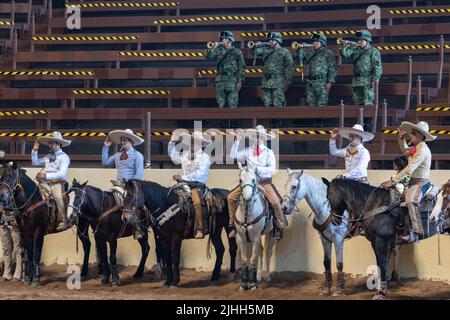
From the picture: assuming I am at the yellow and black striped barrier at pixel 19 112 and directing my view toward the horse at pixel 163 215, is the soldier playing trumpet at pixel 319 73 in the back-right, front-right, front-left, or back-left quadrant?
front-left

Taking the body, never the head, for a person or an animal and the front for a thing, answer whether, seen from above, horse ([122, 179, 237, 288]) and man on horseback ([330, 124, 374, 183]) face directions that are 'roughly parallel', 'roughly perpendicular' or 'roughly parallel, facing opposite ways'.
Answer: roughly parallel

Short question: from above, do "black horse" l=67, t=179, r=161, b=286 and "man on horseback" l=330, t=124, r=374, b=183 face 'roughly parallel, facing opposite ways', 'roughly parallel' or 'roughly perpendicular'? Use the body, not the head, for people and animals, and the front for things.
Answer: roughly parallel

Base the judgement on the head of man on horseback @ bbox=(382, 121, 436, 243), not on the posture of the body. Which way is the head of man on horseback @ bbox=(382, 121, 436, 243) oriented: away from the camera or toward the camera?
toward the camera

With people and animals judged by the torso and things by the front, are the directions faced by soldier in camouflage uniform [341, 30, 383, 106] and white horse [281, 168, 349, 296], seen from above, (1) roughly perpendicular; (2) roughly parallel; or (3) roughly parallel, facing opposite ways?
roughly parallel

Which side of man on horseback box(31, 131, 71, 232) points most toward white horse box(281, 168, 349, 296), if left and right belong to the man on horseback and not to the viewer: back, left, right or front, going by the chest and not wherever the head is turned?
left

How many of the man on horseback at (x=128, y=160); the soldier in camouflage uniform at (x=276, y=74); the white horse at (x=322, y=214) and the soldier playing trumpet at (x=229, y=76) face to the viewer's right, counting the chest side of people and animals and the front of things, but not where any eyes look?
0

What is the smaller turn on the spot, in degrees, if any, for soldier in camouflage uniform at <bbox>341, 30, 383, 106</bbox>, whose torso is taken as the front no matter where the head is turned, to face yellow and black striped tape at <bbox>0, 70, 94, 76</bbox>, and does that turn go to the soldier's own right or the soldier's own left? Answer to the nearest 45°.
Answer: approximately 45° to the soldier's own right

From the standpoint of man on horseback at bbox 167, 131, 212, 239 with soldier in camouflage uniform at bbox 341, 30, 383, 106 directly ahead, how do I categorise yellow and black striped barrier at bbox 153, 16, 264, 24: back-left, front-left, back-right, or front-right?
front-left

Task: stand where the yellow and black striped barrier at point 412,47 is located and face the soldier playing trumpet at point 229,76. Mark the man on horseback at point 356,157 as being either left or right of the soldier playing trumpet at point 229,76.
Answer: left

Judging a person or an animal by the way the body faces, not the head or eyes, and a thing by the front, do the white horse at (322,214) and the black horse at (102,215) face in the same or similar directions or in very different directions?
same or similar directions

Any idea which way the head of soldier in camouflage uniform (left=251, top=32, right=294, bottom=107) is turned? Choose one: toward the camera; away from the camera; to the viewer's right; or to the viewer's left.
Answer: to the viewer's left

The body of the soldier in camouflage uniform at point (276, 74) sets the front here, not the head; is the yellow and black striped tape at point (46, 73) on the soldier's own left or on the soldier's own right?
on the soldier's own right

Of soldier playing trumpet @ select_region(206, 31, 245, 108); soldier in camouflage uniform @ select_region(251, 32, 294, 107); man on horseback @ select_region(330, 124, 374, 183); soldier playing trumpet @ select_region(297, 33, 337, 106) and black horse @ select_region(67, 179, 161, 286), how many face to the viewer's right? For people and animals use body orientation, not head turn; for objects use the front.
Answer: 0

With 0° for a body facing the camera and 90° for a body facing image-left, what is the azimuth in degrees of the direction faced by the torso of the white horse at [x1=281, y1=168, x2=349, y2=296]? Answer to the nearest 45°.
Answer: approximately 45°

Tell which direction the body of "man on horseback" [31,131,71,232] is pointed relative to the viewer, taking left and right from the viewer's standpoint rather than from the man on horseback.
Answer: facing the viewer and to the left of the viewer

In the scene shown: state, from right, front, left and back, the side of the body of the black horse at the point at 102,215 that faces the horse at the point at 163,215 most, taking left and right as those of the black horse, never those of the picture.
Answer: left
